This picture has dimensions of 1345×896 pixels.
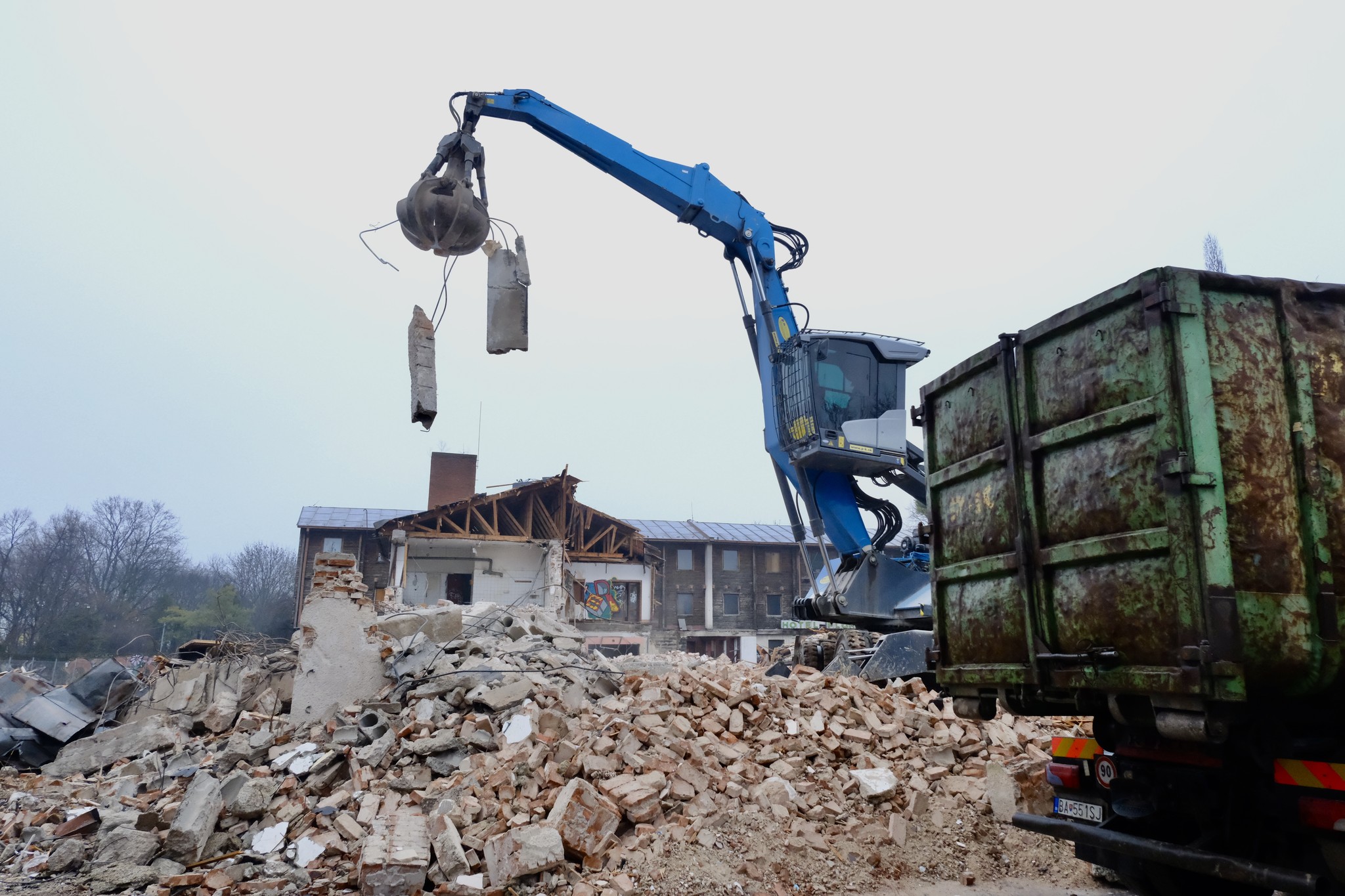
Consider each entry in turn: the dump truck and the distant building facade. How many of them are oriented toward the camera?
1

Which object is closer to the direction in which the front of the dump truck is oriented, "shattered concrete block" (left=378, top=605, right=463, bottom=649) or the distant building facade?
the distant building facade

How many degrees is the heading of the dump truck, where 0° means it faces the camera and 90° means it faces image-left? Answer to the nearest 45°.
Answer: approximately 225°

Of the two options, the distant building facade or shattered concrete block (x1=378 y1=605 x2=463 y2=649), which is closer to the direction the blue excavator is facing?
the shattered concrete block

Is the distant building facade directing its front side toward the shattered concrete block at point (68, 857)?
yes

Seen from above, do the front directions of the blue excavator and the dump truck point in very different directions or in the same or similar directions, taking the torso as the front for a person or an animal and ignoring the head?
very different directions

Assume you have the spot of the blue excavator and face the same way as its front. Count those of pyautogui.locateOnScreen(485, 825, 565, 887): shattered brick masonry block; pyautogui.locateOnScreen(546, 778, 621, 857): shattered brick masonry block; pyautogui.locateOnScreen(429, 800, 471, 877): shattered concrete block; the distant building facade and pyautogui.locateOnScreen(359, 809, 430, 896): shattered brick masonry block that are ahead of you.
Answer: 4

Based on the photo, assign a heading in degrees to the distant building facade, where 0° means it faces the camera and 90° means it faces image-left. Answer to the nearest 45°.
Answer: approximately 0°

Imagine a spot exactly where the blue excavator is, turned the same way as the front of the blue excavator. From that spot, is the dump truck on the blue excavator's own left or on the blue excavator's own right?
on the blue excavator's own left

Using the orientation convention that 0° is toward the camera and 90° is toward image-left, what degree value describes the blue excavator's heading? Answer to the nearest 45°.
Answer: approximately 45°
